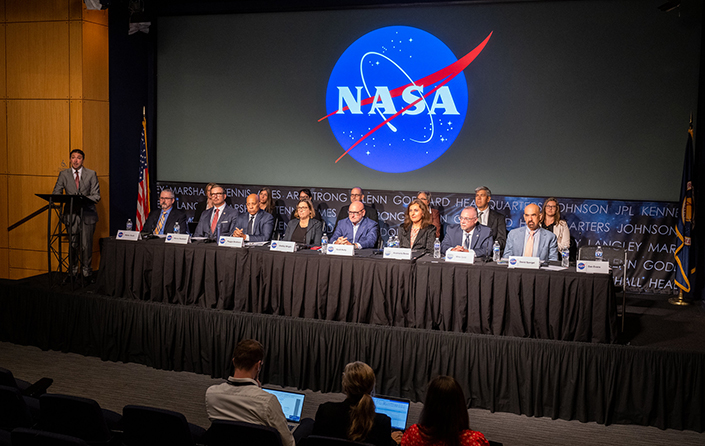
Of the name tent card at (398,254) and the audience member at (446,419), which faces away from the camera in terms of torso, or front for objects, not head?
the audience member

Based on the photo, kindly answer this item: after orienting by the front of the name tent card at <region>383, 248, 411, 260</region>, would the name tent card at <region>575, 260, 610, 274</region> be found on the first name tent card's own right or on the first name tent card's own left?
on the first name tent card's own left

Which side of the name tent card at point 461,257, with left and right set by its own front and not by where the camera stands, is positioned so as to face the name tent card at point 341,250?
right

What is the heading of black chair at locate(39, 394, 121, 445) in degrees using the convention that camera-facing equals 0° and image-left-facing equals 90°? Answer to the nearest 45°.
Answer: approximately 225°

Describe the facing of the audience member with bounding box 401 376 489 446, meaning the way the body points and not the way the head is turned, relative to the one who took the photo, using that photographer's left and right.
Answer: facing away from the viewer

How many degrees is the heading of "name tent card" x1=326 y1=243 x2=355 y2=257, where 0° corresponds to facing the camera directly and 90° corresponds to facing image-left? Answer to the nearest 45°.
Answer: approximately 0°

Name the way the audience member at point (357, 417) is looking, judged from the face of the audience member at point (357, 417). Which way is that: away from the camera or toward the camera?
away from the camera

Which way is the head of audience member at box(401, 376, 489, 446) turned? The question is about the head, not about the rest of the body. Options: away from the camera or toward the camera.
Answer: away from the camera
